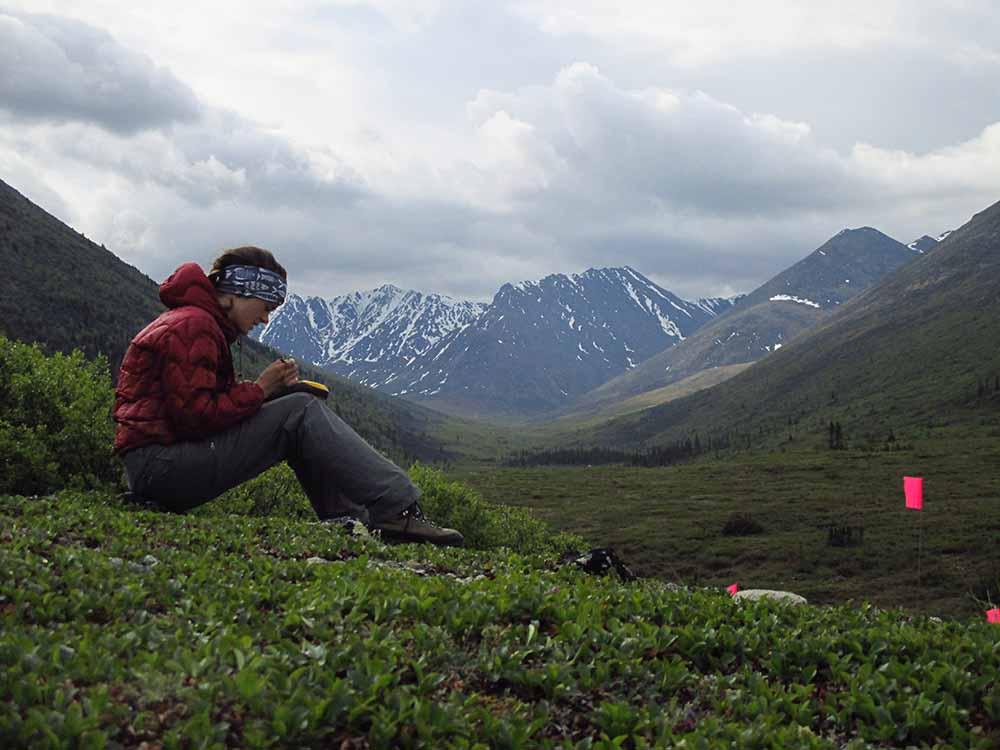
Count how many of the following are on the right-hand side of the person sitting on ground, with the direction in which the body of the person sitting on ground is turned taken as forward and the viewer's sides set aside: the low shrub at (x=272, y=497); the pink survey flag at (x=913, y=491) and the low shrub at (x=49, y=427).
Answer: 0

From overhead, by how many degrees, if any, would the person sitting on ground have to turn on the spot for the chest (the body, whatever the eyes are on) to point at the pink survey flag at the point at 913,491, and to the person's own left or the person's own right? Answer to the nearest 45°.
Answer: approximately 45° to the person's own left

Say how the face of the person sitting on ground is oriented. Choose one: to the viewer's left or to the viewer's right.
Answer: to the viewer's right

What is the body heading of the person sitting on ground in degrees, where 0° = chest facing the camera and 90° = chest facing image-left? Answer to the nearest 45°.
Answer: approximately 270°

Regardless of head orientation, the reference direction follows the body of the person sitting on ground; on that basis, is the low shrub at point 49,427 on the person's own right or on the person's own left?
on the person's own left

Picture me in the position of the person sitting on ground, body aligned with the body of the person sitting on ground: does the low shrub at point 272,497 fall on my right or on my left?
on my left
